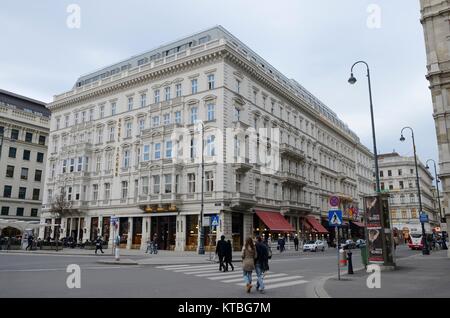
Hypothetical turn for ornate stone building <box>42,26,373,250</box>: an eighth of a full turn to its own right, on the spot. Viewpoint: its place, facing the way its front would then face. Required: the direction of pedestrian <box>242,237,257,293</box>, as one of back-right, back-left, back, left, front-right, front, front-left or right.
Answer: left

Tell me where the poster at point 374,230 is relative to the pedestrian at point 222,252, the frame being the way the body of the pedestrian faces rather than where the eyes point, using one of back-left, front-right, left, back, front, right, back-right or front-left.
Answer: right

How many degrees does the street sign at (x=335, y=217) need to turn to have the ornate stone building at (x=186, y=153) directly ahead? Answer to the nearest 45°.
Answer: approximately 135° to its right

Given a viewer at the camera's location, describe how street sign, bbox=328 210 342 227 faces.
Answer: facing the viewer

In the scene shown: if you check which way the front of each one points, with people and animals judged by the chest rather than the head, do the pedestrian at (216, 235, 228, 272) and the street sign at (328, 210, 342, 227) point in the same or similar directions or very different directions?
very different directions

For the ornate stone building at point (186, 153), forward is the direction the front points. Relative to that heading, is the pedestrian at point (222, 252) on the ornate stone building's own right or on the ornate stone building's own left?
on the ornate stone building's own left

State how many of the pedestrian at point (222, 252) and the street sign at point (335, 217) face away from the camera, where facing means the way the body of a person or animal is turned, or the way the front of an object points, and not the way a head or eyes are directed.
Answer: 1

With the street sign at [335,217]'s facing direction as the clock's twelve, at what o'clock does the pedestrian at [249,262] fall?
The pedestrian is roughly at 1 o'clock from the street sign.

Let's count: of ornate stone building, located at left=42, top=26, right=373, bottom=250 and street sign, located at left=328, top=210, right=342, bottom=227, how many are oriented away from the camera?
0

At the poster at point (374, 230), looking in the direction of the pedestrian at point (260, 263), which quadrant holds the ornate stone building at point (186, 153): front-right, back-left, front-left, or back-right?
back-right

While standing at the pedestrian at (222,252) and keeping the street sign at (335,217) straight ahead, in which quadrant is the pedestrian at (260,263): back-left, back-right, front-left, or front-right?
front-right

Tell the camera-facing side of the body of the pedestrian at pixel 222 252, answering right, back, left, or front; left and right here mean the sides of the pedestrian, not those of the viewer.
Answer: back

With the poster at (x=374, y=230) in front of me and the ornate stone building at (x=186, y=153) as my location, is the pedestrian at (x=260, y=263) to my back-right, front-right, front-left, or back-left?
front-right

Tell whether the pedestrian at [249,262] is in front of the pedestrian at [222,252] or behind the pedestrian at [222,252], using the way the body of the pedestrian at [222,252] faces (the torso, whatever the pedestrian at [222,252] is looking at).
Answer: behind

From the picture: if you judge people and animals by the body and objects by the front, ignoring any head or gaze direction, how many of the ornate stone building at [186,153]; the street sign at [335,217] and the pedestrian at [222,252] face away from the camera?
1
